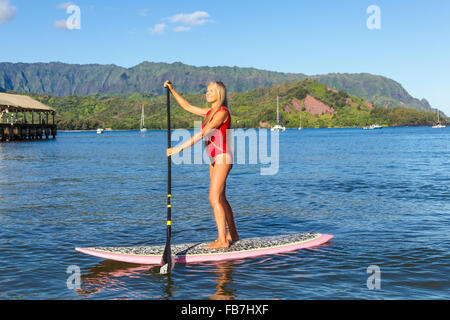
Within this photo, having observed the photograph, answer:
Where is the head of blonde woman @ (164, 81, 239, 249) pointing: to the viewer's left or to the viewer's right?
to the viewer's left

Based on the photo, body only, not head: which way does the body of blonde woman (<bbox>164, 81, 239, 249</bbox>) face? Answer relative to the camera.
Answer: to the viewer's left
